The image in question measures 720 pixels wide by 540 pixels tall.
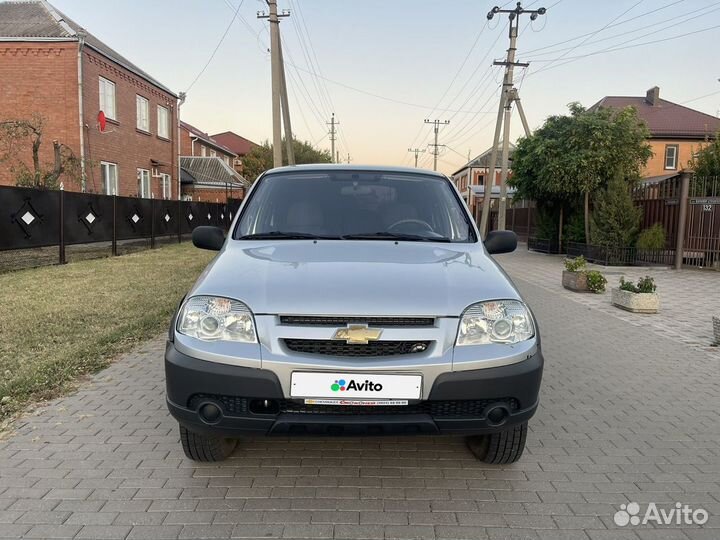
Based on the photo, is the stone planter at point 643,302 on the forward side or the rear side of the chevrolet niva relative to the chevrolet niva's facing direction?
on the rear side

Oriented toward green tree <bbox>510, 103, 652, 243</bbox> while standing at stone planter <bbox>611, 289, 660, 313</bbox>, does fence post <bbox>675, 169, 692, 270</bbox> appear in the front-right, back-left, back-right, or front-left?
front-right

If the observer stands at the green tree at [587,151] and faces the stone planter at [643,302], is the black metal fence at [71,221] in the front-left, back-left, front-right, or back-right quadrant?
front-right

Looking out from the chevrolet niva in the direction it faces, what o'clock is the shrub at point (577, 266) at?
The shrub is roughly at 7 o'clock from the chevrolet niva.

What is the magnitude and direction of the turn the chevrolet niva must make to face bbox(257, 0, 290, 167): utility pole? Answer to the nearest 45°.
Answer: approximately 180°

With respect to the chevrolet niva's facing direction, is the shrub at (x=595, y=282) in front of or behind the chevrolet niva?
behind

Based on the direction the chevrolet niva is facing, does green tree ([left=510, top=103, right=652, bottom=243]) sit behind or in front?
behind

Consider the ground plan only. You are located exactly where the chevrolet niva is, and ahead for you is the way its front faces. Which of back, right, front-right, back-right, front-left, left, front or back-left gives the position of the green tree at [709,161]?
back-left

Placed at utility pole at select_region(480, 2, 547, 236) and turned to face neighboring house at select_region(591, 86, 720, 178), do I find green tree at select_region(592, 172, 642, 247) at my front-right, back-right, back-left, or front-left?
back-right

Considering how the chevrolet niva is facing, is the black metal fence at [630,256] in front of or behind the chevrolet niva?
behind

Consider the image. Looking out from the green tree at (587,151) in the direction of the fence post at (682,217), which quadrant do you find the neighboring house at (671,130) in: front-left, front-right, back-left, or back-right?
back-left

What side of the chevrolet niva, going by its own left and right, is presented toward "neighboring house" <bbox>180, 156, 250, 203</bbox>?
back

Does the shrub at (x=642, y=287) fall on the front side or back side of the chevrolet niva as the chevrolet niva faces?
on the back side

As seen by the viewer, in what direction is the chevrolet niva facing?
toward the camera

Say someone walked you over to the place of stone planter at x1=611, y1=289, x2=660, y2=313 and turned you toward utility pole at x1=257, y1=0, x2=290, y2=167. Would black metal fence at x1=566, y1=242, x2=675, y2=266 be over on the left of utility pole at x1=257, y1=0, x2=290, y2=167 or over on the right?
right

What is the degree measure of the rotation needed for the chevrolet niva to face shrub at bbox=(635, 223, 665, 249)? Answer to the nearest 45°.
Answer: approximately 135° to its left
